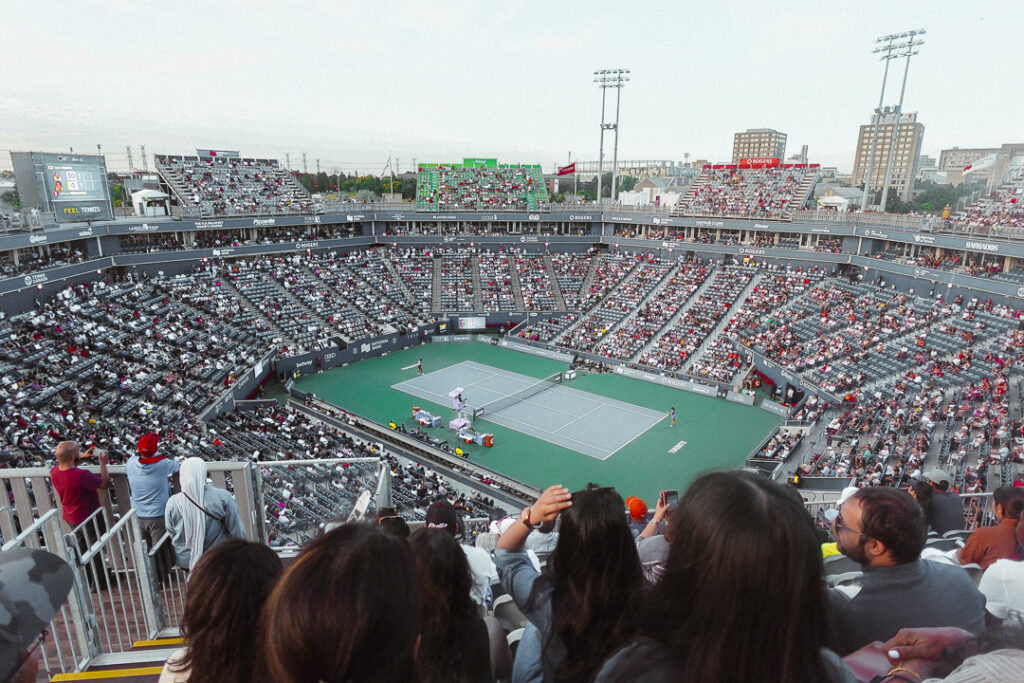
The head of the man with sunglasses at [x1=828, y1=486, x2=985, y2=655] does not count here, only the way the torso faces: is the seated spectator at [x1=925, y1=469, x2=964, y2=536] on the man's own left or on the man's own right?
on the man's own right

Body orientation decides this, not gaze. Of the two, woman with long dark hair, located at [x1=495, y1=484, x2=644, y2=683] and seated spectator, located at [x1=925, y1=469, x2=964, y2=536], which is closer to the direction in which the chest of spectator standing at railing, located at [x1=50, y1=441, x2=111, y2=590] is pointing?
the seated spectator

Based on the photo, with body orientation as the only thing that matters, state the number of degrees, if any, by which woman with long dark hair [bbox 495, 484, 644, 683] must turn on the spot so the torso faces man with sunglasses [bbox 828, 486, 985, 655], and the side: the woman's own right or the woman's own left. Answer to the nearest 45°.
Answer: approximately 90° to the woman's own right

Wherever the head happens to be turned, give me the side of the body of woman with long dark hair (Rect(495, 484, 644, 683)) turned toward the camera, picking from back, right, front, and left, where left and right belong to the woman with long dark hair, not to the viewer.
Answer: back

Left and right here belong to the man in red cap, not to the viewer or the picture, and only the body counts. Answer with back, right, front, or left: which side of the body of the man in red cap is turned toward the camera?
back

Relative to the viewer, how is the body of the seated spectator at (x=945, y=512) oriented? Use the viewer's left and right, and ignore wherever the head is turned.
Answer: facing away from the viewer and to the left of the viewer

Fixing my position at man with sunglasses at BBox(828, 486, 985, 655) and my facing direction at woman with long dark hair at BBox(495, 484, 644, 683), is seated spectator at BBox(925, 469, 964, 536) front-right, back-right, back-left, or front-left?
back-right

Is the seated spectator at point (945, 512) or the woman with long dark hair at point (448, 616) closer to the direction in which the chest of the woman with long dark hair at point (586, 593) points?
the seated spectator

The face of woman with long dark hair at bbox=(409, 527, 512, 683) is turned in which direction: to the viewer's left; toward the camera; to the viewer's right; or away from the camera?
away from the camera

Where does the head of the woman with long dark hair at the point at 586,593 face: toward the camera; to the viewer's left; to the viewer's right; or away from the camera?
away from the camera

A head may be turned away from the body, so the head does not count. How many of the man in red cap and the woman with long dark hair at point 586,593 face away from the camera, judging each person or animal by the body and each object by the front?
2
